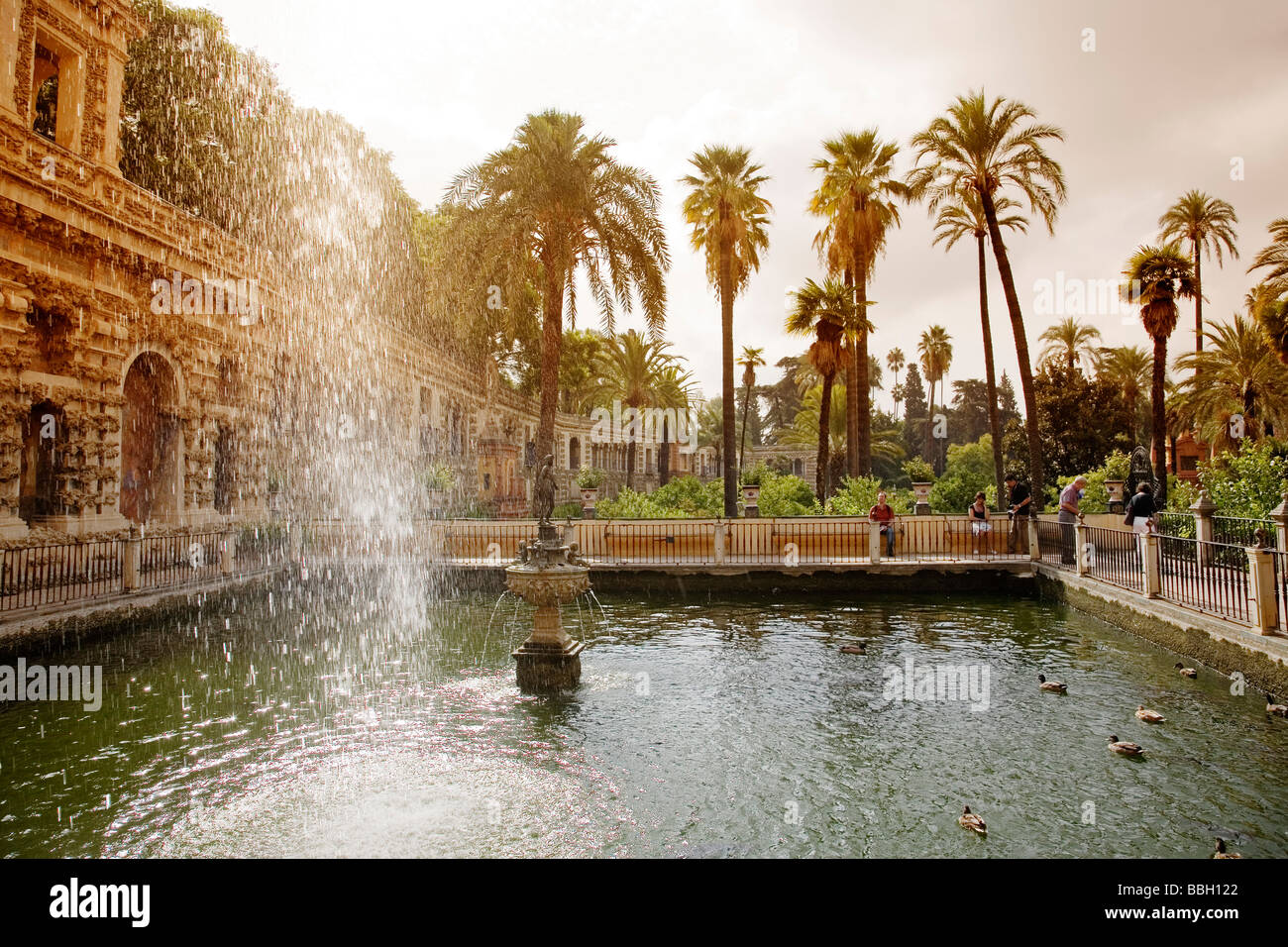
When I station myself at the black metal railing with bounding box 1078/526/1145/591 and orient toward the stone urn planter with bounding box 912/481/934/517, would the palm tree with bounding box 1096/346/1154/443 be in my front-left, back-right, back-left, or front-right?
front-right

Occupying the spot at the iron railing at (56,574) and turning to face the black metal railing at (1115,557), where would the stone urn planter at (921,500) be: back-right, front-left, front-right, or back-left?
front-left

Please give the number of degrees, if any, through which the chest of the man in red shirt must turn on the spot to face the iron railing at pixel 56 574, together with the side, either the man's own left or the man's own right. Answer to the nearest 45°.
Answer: approximately 45° to the man's own right

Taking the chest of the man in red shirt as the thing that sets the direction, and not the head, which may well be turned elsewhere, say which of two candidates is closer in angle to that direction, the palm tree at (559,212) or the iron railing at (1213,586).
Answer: the iron railing

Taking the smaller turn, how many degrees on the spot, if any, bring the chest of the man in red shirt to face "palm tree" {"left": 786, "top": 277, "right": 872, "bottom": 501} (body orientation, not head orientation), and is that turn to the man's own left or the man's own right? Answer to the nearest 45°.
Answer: approximately 180°

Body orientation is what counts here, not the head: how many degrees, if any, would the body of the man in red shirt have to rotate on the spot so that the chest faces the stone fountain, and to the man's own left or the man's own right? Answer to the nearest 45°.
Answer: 0° — they already face it

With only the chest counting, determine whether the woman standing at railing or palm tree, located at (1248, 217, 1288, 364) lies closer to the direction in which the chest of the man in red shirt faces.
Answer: the woman standing at railing

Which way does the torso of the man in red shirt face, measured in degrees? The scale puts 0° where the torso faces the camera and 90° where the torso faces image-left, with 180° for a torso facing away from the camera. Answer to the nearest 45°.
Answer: approximately 0°

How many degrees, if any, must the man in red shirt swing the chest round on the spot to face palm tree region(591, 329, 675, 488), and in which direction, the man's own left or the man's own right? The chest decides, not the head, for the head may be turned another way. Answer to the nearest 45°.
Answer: approximately 135° to the man's own right

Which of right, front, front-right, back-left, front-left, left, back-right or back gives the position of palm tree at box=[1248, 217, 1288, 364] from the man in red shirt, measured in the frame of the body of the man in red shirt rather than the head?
back-left

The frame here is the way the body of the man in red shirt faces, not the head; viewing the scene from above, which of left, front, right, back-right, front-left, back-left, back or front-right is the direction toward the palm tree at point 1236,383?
back-left
